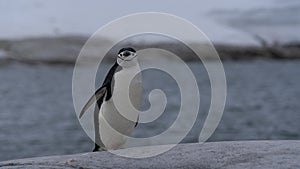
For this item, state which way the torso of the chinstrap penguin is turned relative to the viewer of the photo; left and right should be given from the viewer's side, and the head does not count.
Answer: facing the viewer and to the right of the viewer
